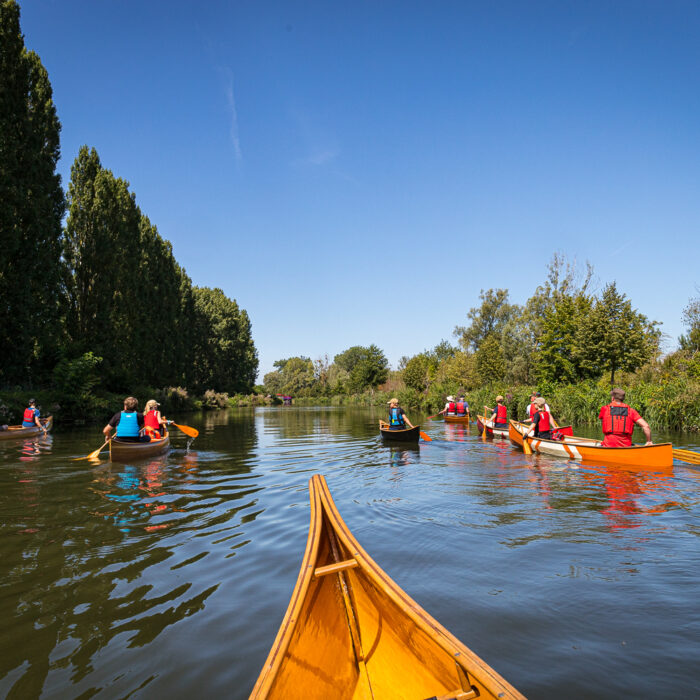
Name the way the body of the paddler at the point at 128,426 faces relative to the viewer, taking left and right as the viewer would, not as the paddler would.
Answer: facing away from the viewer

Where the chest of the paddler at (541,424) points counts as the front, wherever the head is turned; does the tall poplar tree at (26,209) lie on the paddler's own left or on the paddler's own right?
on the paddler's own left

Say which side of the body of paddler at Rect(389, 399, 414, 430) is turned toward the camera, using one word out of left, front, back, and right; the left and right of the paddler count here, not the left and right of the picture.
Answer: back

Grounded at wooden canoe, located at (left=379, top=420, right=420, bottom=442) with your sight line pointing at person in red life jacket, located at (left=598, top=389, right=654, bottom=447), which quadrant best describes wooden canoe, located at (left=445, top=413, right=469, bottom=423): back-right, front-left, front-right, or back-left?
back-left

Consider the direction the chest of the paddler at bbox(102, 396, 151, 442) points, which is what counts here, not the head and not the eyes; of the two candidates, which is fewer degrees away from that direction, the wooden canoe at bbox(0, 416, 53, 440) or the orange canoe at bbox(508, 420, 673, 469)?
the wooden canoe

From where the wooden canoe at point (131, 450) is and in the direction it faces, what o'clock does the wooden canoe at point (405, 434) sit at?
the wooden canoe at point (405, 434) is roughly at 1 o'clock from the wooden canoe at point (131, 450).

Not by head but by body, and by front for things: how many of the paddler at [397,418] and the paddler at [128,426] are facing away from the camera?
2

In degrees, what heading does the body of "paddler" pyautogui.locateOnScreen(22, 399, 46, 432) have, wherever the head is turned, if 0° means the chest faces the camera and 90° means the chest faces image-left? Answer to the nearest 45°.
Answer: approximately 225°

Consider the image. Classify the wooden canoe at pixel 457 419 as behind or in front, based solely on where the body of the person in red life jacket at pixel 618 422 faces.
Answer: in front

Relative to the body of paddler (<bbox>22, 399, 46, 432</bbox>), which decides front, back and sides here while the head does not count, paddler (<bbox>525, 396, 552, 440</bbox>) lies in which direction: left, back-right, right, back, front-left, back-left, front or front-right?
right

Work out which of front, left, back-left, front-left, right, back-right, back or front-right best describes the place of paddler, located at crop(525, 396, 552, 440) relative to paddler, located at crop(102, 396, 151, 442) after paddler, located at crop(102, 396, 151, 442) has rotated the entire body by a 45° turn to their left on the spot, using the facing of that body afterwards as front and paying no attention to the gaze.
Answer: back-right

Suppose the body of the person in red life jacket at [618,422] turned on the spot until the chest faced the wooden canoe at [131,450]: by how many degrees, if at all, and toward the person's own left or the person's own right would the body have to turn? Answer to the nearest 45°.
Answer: approximately 135° to the person's own left

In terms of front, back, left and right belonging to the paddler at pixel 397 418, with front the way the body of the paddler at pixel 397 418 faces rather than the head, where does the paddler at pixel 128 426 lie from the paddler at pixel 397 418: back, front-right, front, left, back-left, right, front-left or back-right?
back-left

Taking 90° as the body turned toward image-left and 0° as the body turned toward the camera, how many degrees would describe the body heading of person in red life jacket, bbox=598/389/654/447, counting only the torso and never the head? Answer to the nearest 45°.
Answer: approximately 180°

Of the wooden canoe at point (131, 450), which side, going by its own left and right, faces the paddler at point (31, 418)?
left

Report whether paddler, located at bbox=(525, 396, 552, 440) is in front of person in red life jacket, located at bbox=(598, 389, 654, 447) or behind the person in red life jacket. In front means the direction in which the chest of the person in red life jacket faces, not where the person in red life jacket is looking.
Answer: in front

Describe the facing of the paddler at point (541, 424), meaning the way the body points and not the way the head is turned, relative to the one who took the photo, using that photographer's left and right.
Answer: facing away from the viewer and to the left of the viewer
